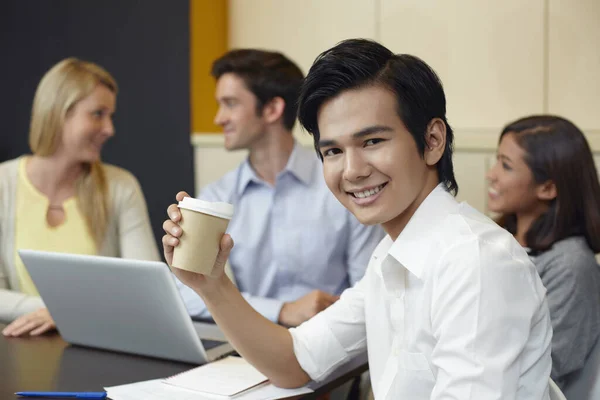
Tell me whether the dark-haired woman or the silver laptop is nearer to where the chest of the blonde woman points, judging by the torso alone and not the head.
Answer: the silver laptop

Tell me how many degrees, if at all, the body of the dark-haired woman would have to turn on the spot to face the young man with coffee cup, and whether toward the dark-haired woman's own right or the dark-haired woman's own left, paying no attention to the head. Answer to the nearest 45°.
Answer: approximately 90° to the dark-haired woman's own left

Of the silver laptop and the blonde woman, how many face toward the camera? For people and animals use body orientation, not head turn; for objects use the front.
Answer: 1

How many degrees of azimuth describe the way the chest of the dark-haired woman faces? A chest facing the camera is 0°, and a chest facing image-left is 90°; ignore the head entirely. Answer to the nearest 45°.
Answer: approximately 90°

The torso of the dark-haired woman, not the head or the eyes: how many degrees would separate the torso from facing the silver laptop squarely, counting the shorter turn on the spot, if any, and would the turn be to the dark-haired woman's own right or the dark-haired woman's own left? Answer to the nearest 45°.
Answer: approximately 45° to the dark-haired woman's own left

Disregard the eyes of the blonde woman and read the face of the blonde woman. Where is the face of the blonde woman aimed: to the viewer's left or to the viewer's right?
to the viewer's right

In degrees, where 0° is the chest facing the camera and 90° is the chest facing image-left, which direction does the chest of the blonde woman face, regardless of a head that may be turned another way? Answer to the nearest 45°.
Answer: approximately 0°
